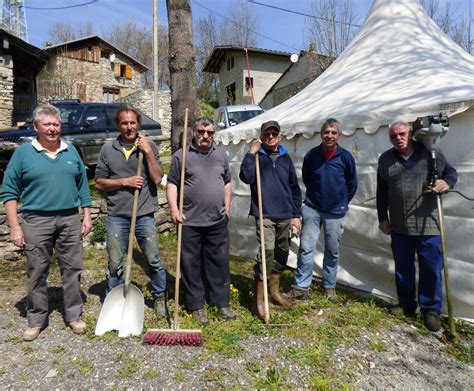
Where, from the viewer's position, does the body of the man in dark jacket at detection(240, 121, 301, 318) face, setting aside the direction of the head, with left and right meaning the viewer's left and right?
facing the viewer

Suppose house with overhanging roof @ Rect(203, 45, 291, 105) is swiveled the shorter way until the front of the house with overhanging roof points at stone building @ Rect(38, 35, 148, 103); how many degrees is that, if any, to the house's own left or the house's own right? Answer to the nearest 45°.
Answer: approximately 45° to the house's own right

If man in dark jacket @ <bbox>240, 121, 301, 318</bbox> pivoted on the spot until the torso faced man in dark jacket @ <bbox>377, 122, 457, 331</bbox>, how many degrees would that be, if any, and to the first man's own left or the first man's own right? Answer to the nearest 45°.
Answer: approximately 90° to the first man's own left

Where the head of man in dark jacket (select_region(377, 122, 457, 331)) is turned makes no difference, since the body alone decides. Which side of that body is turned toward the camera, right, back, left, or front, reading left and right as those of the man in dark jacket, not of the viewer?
front

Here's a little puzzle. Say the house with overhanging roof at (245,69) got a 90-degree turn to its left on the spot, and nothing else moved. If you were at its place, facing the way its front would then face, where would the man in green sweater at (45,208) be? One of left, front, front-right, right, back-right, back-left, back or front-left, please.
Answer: front-right

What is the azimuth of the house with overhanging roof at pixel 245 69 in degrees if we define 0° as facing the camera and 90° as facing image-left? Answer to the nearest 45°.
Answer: approximately 45°

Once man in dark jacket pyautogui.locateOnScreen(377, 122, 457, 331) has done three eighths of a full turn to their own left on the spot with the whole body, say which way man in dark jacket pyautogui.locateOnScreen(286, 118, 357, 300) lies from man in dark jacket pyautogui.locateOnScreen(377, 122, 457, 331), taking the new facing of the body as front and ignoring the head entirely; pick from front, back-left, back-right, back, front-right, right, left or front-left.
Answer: back-left

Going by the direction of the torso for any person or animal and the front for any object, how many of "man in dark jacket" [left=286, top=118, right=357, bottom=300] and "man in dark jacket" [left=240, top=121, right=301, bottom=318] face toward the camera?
2

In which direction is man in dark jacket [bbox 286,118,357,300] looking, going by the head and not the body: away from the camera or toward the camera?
toward the camera

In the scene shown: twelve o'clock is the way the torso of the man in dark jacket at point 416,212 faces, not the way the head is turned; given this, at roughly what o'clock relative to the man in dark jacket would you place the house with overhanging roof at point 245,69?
The house with overhanging roof is roughly at 5 o'clock from the man in dark jacket.

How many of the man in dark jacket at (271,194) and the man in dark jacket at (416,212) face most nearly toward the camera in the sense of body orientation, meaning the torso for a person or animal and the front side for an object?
2

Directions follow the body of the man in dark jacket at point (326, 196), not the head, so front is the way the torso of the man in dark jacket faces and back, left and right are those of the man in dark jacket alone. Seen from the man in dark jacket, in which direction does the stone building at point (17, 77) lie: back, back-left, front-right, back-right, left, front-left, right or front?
back-right

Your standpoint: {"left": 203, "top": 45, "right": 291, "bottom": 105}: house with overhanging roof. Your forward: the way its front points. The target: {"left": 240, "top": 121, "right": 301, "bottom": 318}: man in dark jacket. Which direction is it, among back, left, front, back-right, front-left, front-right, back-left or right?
front-left

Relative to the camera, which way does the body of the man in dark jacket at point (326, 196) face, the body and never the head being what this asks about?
toward the camera
